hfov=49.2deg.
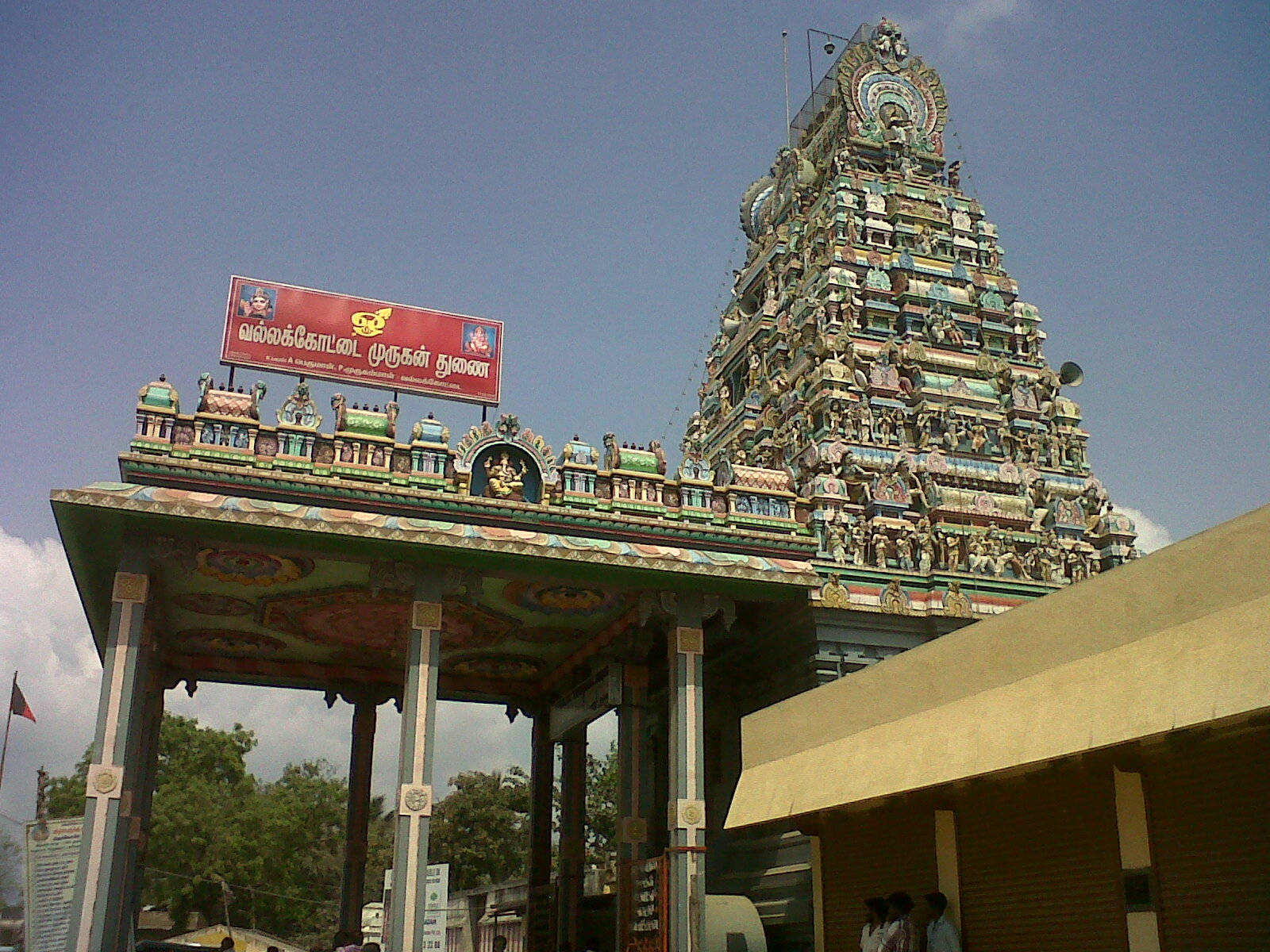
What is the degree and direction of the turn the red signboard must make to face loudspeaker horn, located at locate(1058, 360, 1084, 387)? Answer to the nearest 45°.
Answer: approximately 90° to its left

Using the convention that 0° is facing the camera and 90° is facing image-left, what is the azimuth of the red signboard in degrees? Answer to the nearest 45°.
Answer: approximately 0°

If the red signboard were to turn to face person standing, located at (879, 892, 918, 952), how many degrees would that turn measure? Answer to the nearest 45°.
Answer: approximately 45° to its left

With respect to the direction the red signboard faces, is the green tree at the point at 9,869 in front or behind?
behind

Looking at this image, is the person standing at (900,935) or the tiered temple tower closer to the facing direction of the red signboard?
the person standing

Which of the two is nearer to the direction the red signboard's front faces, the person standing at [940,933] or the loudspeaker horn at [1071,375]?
the person standing

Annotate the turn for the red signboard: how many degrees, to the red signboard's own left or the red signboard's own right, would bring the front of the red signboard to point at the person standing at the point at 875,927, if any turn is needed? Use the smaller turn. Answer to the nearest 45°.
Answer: approximately 45° to the red signboard's own left
